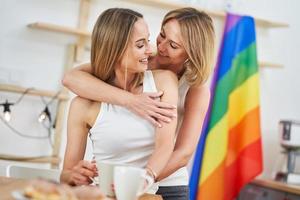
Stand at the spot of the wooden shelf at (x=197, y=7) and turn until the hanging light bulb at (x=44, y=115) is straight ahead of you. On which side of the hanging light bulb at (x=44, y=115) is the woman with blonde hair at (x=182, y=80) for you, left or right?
left

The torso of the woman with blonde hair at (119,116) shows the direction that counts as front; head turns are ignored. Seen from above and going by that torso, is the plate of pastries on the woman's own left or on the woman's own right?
on the woman's own right

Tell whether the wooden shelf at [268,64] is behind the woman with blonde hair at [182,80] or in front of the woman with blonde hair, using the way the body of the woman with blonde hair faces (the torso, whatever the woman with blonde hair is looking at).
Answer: behind

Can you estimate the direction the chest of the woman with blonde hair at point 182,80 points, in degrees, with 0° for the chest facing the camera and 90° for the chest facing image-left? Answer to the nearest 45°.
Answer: approximately 45°

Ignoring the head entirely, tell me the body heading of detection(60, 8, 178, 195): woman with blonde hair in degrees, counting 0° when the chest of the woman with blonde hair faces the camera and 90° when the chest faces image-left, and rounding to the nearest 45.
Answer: approximately 315°

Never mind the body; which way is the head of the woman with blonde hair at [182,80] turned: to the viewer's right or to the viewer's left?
to the viewer's left

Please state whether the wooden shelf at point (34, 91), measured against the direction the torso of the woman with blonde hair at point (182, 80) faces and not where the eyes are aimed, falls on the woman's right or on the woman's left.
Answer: on the woman's right
